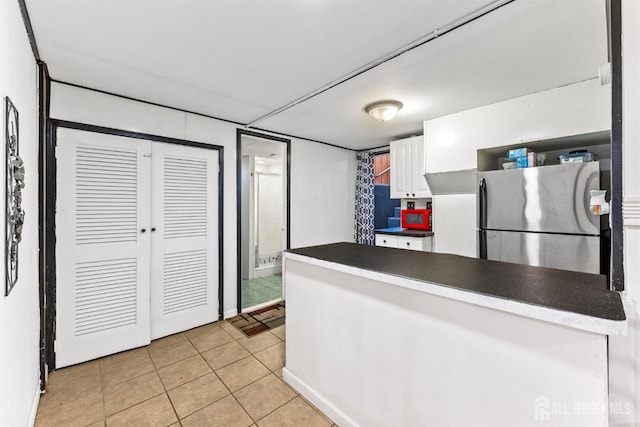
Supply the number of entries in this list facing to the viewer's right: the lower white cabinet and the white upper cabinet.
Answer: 0

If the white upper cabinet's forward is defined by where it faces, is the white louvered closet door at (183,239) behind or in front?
in front

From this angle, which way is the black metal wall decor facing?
to the viewer's right

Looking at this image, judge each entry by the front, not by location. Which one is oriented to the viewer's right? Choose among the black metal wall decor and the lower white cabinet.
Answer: the black metal wall decor

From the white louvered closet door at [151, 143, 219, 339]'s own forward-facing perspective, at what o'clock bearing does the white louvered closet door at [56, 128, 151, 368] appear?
the white louvered closet door at [56, 128, 151, 368] is roughly at 4 o'clock from the white louvered closet door at [151, 143, 219, 339].

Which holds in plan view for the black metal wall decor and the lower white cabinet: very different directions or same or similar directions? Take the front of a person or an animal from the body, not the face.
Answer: very different directions

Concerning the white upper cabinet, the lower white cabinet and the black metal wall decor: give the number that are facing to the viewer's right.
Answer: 1

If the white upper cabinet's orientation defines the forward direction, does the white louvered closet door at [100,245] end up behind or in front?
in front

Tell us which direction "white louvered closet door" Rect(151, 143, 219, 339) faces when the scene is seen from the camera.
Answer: facing the viewer and to the right of the viewer

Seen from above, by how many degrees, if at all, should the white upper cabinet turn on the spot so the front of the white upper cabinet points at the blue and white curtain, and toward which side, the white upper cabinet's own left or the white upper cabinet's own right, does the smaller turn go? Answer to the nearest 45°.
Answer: approximately 90° to the white upper cabinet's own right

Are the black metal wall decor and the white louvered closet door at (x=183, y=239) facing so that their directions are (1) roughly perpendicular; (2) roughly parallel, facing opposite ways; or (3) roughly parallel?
roughly perpendicular

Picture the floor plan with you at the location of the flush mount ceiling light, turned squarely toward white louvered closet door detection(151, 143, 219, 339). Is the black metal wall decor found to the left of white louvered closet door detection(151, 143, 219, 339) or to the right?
left

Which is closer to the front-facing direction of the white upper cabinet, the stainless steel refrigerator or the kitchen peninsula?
the kitchen peninsula

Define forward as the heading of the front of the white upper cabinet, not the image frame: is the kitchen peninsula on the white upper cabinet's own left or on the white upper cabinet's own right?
on the white upper cabinet's own left

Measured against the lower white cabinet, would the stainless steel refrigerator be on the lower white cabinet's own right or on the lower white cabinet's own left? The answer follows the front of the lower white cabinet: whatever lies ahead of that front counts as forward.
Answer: on the lower white cabinet's own left

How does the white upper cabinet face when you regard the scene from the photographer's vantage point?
facing the viewer and to the left of the viewer
